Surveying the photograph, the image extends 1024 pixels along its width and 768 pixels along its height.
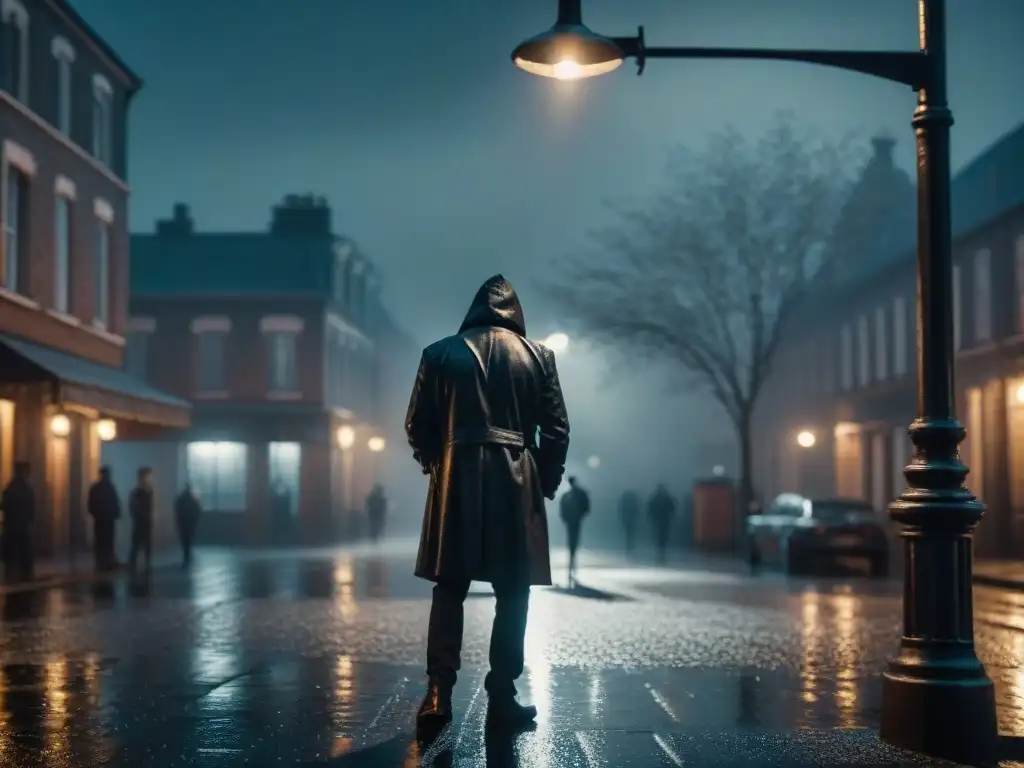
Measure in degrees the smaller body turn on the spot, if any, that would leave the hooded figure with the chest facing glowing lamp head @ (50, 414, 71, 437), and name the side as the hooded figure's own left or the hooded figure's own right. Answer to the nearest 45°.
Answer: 0° — they already face it

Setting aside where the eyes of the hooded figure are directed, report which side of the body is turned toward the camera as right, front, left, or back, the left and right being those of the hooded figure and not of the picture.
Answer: back

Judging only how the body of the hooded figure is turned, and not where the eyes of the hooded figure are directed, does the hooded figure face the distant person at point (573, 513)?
yes
